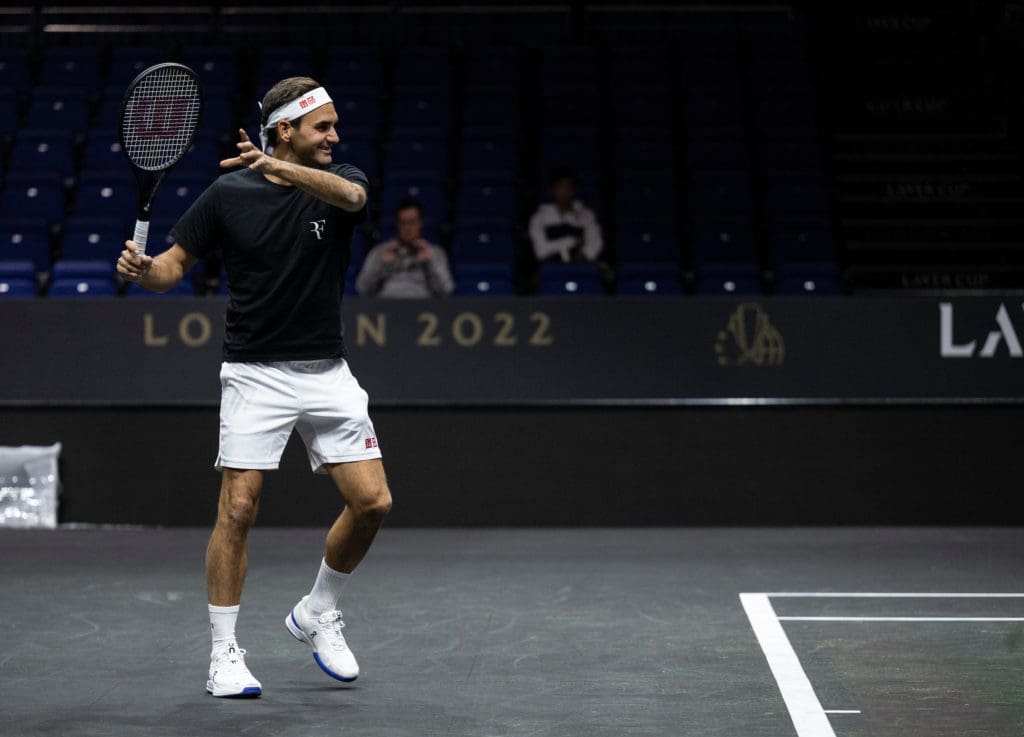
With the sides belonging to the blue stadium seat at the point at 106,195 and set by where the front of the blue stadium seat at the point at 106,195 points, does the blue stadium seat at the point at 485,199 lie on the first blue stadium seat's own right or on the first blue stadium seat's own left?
on the first blue stadium seat's own left

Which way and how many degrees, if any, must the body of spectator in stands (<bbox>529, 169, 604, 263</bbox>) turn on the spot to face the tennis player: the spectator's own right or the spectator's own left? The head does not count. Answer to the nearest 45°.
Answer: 0° — they already face them

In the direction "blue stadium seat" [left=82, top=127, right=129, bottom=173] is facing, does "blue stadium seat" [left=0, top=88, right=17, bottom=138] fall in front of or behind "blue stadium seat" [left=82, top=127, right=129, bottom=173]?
behind

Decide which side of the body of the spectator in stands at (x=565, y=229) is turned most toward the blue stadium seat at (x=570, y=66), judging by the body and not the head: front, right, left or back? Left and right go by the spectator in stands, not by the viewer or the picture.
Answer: back

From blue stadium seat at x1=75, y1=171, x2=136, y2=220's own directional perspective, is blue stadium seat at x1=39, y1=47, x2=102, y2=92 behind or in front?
behind

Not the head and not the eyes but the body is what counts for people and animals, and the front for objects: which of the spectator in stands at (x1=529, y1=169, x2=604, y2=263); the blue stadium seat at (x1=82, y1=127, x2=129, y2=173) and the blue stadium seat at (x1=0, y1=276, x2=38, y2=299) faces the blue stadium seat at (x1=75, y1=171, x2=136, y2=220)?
the blue stadium seat at (x1=82, y1=127, x2=129, y2=173)

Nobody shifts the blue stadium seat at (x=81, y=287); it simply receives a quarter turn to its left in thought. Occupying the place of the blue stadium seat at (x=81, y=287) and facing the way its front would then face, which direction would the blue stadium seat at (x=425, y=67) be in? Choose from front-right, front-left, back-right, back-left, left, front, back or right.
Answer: front-left

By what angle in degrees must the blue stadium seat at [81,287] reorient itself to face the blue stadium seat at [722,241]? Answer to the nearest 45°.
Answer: approximately 90° to its left

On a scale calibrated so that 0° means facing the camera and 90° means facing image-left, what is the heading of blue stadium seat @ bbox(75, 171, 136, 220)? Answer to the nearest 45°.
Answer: approximately 0°

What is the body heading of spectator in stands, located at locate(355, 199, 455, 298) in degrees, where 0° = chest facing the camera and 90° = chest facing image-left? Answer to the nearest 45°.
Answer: approximately 0°

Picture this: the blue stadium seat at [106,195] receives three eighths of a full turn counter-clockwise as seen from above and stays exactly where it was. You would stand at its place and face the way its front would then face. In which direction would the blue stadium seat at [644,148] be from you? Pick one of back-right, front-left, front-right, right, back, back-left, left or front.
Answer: front-right
